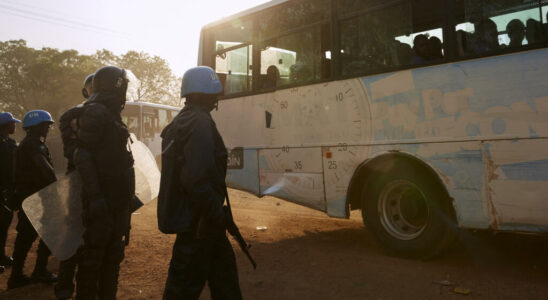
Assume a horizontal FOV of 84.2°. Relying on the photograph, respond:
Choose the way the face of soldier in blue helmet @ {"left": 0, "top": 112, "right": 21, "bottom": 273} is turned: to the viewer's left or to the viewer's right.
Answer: to the viewer's right

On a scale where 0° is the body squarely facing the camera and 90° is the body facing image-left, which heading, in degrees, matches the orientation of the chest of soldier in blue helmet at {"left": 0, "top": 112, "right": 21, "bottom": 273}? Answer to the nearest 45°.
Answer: approximately 270°

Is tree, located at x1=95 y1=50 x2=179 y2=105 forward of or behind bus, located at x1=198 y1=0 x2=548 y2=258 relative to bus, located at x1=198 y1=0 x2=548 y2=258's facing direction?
behind

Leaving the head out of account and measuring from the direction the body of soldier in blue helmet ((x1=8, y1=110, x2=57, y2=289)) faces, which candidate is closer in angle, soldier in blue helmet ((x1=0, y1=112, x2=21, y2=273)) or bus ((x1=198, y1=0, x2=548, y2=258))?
the bus

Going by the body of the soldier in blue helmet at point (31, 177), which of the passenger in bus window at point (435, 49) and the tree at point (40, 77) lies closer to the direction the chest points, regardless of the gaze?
the passenger in bus window

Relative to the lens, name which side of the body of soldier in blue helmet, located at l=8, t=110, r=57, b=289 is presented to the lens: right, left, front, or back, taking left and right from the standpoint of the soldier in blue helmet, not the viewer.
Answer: right

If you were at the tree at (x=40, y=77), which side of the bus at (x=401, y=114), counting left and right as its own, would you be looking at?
back

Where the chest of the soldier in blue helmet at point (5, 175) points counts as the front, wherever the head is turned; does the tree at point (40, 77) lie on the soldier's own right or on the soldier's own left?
on the soldier's own left

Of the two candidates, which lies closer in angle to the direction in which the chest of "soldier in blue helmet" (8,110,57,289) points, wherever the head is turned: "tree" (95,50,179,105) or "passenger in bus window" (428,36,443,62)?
the passenger in bus window

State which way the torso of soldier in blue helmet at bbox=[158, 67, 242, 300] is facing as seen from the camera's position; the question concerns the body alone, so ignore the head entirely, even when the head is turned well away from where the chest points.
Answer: to the viewer's right
